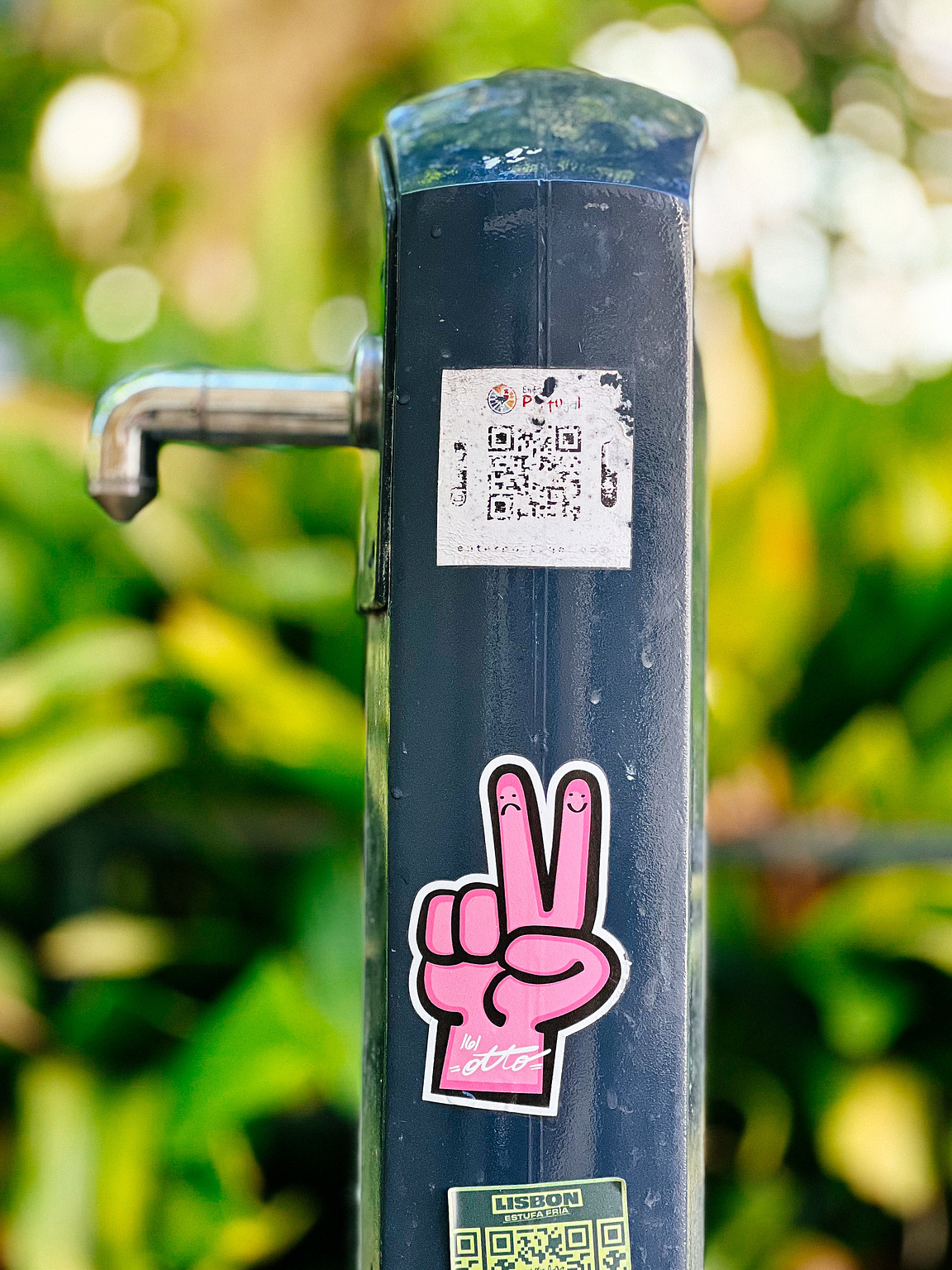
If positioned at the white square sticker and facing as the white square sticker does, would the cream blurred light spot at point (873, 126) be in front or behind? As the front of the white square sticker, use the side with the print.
behind

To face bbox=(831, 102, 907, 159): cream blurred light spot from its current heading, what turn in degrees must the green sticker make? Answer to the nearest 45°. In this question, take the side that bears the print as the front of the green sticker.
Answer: approximately 180°

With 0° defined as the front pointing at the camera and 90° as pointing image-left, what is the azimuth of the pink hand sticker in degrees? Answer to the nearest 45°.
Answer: approximately 0°

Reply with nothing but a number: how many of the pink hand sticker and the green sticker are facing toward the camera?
2

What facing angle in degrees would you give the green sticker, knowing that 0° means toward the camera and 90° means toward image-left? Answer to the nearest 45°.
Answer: approximately 0°
